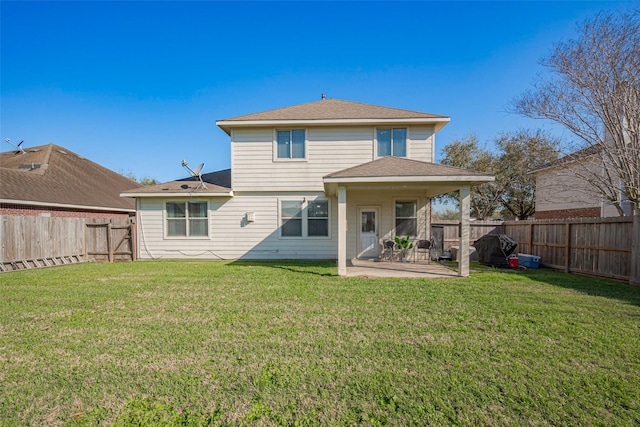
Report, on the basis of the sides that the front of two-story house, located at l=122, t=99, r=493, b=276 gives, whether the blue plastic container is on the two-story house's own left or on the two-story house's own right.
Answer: on the two-story house's own right

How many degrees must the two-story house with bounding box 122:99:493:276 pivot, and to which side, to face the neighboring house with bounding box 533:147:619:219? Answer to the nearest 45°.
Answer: approximately 90° to its right

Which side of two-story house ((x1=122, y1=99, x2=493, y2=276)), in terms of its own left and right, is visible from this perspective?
back

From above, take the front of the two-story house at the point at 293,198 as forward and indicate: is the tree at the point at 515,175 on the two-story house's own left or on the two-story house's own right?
on the two-story house's own right

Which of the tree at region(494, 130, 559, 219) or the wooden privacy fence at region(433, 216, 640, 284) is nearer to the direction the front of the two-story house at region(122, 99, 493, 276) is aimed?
the tree

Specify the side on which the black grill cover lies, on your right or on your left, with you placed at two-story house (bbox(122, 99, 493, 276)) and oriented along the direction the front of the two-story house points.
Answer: on your right
